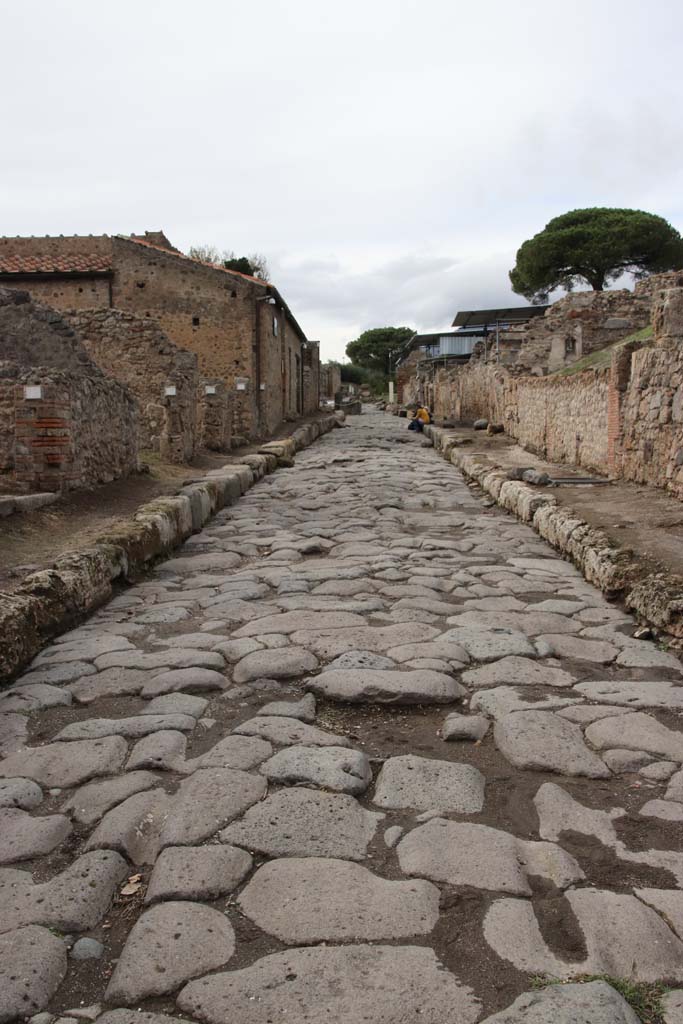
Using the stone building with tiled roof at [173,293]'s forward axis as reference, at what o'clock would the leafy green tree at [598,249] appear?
The leafy green tree is roughly at 11 o'clock from the stone building with tiled roof.

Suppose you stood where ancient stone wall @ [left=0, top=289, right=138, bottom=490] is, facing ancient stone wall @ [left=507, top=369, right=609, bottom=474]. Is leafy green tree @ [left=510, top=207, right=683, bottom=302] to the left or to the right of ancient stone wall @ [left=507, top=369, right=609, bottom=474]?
left

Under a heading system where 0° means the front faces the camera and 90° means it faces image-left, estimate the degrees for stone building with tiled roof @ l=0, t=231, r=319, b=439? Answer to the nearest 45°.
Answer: approximately 270°

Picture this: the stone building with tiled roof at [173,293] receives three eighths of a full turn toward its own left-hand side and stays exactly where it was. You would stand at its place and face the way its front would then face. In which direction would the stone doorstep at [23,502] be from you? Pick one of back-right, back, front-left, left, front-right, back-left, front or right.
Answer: back-left

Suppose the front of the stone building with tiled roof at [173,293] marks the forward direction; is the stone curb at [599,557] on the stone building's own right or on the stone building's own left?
on the stone building's own right

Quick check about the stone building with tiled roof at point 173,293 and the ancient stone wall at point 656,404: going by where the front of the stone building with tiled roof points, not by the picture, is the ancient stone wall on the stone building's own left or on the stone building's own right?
on the stone building's own right

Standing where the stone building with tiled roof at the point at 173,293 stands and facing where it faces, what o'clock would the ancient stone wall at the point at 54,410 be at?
The ancient stone wall is roughly at 3 o'clock from the stone building with tiled roof.
